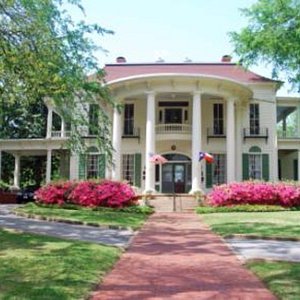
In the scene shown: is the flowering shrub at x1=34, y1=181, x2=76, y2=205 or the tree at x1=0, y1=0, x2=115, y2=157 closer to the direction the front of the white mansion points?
the tree

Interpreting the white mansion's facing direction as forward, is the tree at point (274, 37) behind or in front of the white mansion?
in front

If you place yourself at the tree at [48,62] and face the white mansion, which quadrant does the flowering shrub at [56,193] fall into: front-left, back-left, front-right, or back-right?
front-left

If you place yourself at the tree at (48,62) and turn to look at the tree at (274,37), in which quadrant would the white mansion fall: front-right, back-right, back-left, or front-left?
front-left

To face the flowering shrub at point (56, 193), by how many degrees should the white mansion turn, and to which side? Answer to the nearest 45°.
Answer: approximately 45° to its right

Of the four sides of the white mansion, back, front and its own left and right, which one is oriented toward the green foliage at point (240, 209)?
front

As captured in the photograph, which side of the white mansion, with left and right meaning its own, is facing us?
front

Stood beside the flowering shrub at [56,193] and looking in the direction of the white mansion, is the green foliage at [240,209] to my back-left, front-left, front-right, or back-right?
front-right

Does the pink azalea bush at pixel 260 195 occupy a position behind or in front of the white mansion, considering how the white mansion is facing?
in front

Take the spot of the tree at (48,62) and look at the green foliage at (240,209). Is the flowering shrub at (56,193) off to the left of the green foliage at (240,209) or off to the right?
left

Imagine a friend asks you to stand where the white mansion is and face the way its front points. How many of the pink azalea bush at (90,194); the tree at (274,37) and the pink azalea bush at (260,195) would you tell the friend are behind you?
0
